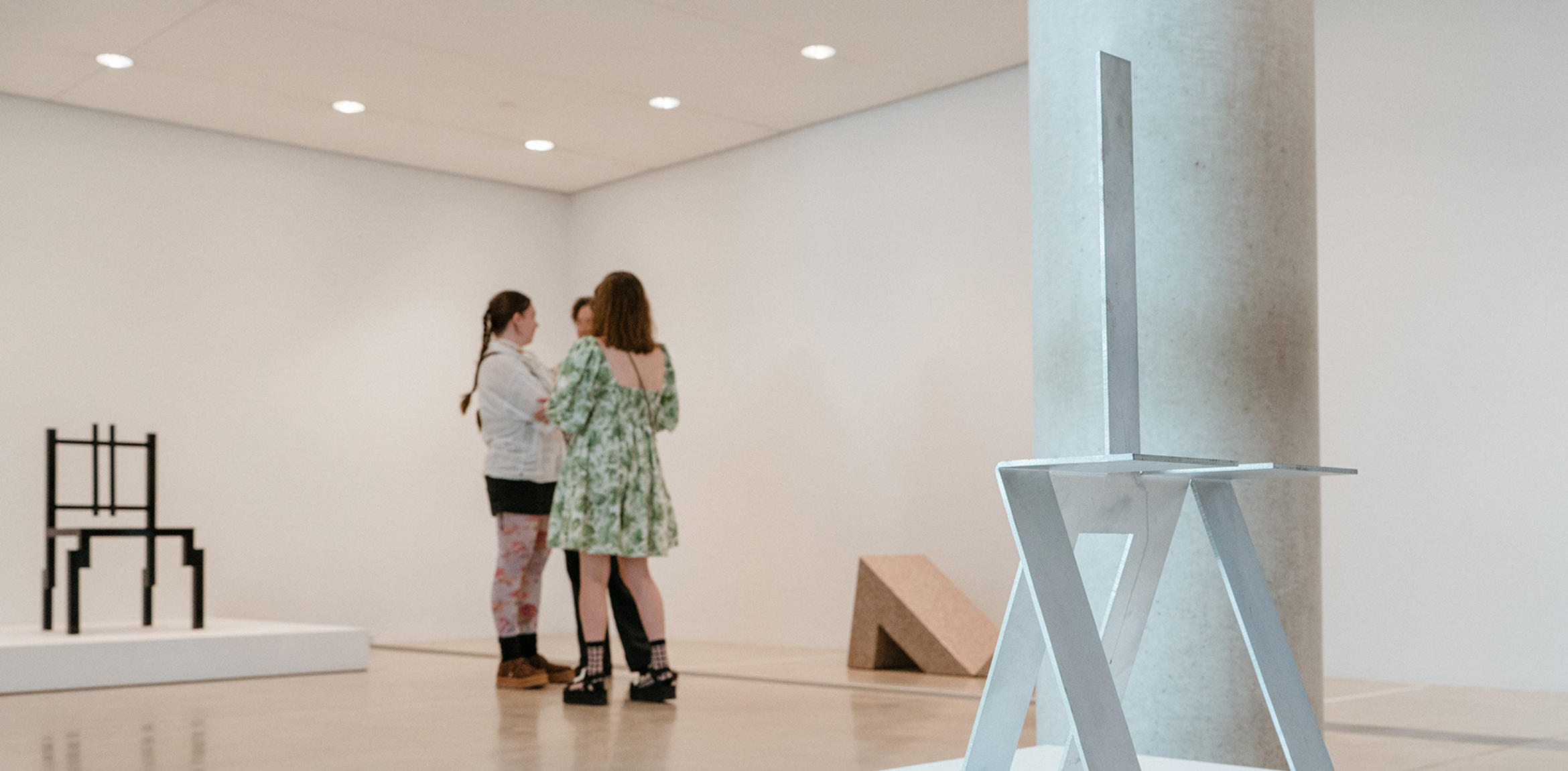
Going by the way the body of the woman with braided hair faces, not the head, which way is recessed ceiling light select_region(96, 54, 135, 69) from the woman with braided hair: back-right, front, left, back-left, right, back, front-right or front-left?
back-left

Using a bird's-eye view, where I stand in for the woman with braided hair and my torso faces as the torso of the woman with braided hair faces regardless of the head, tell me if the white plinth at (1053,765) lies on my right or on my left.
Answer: on my right

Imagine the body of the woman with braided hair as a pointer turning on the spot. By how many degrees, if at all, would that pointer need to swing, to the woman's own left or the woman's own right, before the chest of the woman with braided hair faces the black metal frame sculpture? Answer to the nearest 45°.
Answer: approximately 135° to the woman's own left

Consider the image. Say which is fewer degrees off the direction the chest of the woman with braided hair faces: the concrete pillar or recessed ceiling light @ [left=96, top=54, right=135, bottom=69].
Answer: the concrete pillar

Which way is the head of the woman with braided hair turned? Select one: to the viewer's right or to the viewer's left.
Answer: to the viewer's right

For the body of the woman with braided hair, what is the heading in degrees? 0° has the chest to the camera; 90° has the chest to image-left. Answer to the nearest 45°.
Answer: approximately 270°

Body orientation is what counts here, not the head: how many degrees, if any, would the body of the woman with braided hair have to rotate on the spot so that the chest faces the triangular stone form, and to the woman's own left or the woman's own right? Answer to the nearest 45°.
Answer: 0° — they already face it
